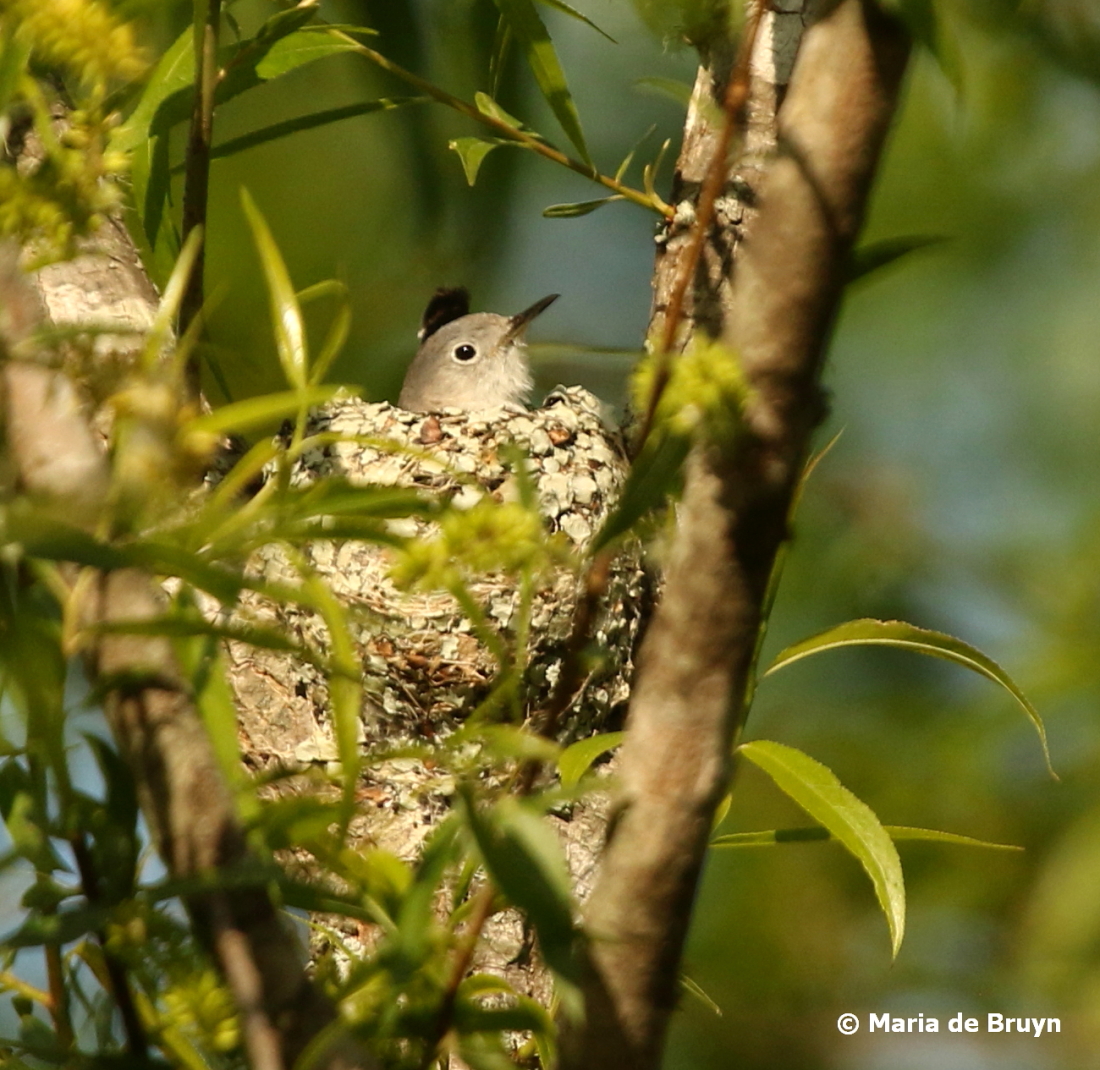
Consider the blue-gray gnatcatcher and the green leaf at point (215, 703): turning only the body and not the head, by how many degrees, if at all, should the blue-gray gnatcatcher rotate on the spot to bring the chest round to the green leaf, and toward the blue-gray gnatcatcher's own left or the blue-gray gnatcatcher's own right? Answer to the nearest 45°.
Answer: approximately 90° to the blue-gray gnatcatcher's own right

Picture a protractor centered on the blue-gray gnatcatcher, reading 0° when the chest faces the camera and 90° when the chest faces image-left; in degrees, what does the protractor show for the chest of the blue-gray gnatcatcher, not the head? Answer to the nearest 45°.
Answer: approximately 270°

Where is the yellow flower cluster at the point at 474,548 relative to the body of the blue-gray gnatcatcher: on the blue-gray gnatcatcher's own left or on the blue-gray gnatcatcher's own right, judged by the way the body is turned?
on the blue-gray gnatcatcher's own right

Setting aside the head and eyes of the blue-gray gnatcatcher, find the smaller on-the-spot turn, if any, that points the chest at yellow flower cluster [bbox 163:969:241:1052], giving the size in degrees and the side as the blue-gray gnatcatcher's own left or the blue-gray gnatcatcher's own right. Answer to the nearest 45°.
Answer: approximately 90° to the blue-gray gnatcatcher's own right

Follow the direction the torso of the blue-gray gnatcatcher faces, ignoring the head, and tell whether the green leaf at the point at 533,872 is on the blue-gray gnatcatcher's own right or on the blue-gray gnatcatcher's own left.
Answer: on the blue-gray gnatcatcher's own right
